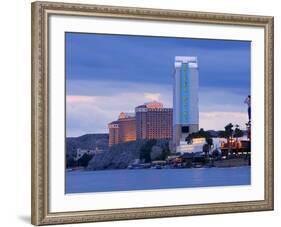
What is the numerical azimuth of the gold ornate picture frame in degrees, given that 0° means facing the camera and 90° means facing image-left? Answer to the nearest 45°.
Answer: approximately 315°
